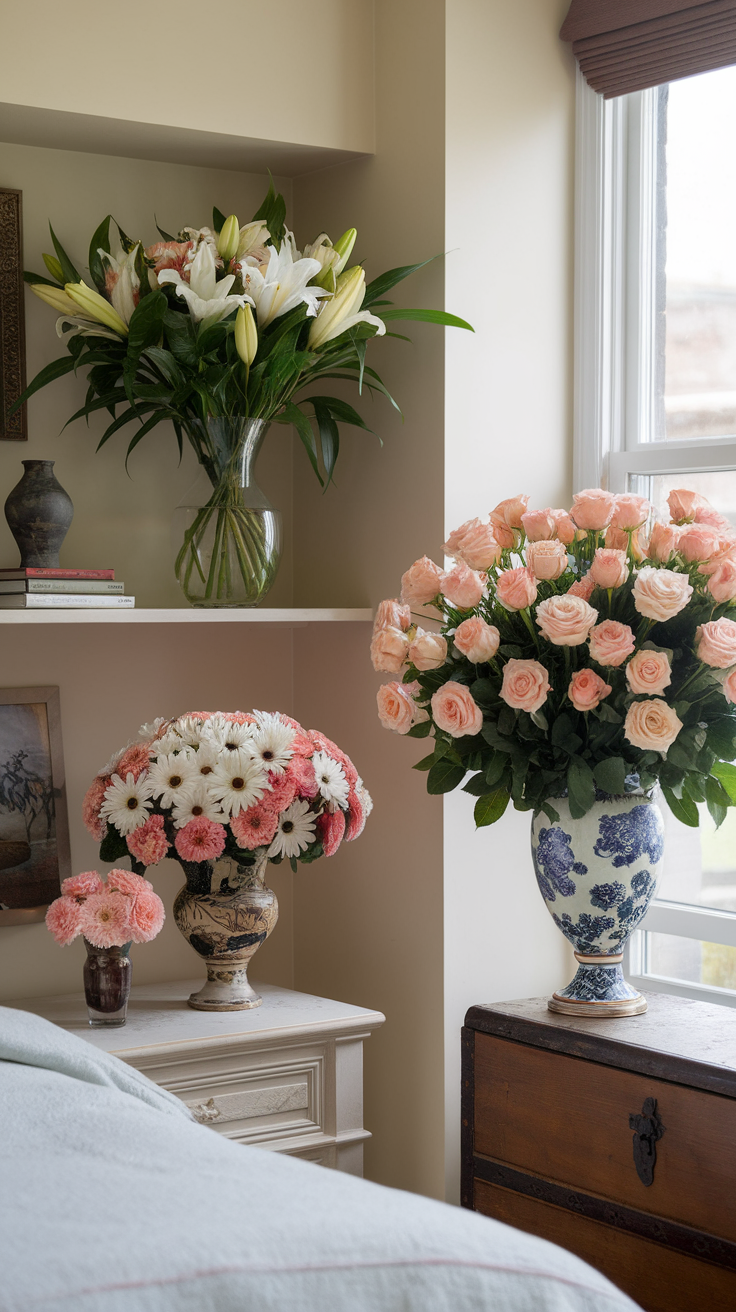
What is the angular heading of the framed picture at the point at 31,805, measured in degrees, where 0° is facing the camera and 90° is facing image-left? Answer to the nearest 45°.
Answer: approximately 0°

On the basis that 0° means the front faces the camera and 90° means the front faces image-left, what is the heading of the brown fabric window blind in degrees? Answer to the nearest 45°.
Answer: approximately 45°
